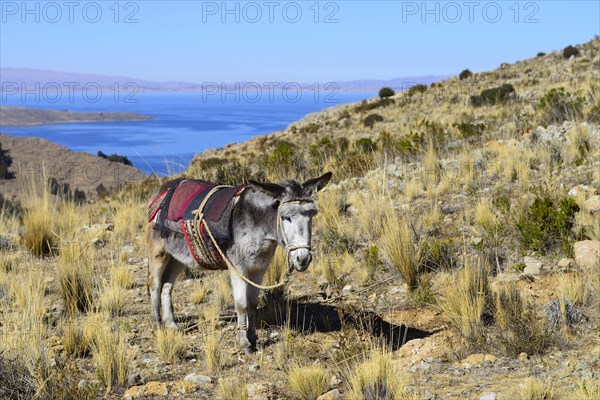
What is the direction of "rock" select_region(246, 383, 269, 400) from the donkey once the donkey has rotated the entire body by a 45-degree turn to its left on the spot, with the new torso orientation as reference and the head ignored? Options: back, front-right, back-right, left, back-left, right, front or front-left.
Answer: right

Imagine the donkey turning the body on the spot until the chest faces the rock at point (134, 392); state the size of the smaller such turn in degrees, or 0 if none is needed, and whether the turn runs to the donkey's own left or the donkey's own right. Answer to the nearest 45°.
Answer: approximately 90° to the donkey's own right

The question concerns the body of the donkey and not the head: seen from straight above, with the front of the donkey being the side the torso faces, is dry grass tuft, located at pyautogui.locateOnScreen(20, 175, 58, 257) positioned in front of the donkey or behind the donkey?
behind

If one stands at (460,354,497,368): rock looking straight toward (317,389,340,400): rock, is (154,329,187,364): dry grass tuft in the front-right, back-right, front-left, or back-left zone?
front-right

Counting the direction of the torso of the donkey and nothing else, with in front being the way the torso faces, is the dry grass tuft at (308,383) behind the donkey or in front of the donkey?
in front

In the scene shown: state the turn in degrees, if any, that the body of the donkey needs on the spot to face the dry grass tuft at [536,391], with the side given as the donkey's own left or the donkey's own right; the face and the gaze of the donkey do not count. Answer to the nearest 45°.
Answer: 0° — it already faces it

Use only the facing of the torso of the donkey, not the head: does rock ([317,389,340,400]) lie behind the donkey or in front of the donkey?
in front

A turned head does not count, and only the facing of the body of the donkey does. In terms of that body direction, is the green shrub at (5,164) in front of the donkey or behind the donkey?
behind

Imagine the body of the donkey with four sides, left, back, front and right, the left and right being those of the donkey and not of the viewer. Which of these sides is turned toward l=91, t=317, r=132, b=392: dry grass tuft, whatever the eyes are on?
right

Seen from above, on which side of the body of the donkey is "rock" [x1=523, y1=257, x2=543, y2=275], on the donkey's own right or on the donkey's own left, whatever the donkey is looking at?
on the donkey's own left

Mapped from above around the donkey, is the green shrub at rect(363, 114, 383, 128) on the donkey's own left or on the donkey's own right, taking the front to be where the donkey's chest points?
on the donkey's own left

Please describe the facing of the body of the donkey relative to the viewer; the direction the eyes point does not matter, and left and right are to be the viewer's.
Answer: facing the viewer and to the right of the viewer

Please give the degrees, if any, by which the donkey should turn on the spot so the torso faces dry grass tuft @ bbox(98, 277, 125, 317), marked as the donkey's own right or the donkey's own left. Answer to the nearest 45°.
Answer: approximately 180°

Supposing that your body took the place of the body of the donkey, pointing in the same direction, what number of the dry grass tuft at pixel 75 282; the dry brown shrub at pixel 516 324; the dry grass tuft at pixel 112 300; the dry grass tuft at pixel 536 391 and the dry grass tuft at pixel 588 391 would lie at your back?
2
